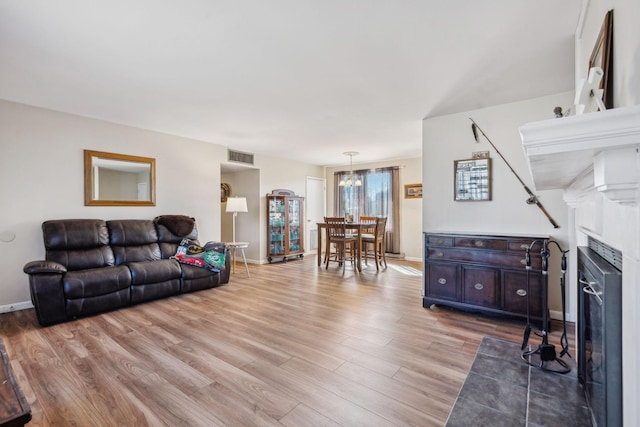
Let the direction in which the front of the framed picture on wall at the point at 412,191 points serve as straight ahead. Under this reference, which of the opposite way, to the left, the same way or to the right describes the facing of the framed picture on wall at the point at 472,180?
the same way

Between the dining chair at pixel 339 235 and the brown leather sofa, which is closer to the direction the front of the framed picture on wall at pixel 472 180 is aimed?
the brown leather sofa

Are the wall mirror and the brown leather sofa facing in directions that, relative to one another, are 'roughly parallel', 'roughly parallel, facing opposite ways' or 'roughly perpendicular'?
roughly parallel

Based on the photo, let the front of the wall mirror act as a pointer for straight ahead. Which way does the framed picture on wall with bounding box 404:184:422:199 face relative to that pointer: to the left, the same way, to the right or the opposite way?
to the right

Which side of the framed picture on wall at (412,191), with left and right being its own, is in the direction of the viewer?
front

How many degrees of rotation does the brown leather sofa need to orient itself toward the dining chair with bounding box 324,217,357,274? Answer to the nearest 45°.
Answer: approximately 45° to its left

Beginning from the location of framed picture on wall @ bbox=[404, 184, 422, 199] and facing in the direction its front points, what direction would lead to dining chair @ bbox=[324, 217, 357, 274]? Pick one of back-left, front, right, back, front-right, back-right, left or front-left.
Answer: front-right

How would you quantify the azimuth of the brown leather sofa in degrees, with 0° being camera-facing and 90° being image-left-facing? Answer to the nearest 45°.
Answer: approximately 315°

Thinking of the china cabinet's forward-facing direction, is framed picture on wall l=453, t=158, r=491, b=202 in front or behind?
in front

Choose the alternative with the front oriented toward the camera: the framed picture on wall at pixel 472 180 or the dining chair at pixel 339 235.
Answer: the framed picture on wall

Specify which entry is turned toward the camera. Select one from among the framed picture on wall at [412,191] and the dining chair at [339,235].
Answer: the framed picture on wall

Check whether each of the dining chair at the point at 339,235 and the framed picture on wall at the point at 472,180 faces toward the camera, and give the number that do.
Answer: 1

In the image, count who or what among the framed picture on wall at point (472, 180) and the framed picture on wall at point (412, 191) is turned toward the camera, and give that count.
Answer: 2

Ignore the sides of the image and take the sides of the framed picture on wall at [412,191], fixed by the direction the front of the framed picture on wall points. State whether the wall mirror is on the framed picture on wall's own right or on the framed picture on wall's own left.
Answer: on the framed picture on wall's own right
